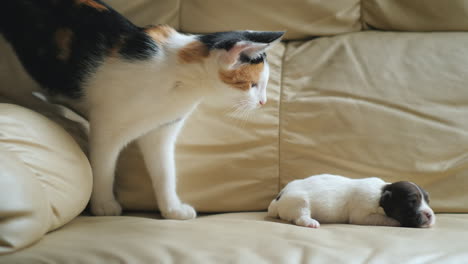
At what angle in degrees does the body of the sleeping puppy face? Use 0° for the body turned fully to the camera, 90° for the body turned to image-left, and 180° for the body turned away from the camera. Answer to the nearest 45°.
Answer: approximately 270°
